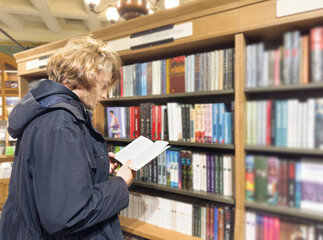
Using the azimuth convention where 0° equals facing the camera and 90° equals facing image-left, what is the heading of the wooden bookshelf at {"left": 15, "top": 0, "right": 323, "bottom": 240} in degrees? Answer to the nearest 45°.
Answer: approximately 45°

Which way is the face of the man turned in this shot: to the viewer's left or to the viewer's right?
to the viewer's right

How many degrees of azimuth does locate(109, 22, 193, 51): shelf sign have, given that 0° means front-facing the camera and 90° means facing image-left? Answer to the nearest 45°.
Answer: approximately 45°
